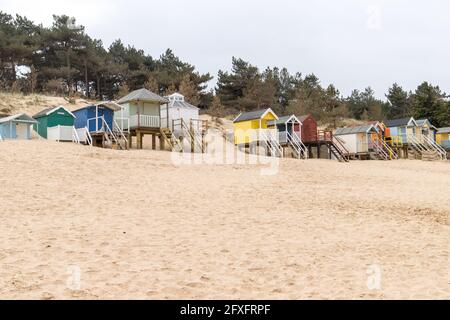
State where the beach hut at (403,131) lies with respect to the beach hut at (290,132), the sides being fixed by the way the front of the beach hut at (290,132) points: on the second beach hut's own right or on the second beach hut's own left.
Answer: on the second beach hut's own left

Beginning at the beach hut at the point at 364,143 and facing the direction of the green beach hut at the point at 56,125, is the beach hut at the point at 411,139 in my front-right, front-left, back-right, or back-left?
back-right

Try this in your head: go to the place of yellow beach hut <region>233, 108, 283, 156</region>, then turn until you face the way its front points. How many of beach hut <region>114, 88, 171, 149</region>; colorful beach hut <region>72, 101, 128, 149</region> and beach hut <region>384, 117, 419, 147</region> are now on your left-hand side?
1

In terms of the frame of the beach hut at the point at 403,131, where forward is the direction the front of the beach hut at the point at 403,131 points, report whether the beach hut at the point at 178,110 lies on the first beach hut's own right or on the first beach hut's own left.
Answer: on the first beach hut's own right

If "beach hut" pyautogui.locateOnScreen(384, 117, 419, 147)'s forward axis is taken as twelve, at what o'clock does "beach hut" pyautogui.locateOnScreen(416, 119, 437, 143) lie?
"beach hut" pyautogui.locateOnScreen(416, 119, 437, 143) is roughly at 9 o'clock from "beach hut" pyautogui.locateOnScreen(384, 117, 419, 147).

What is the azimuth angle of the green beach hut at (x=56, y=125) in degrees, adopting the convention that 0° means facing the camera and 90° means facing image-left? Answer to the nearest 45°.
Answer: approximately 315°

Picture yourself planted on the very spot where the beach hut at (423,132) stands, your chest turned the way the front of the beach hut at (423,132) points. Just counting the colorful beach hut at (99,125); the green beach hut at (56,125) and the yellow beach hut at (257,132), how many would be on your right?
3

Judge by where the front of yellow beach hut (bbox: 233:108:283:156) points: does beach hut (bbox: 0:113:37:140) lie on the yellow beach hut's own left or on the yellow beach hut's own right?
on the yellow beach hut's own right

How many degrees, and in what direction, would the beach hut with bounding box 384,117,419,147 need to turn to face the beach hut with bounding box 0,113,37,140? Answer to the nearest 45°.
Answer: approximately 90° to its right

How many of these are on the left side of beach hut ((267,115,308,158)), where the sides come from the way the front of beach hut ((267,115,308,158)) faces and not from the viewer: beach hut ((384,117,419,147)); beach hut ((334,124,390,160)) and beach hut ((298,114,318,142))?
3

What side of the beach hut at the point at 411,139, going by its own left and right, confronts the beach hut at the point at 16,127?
right
